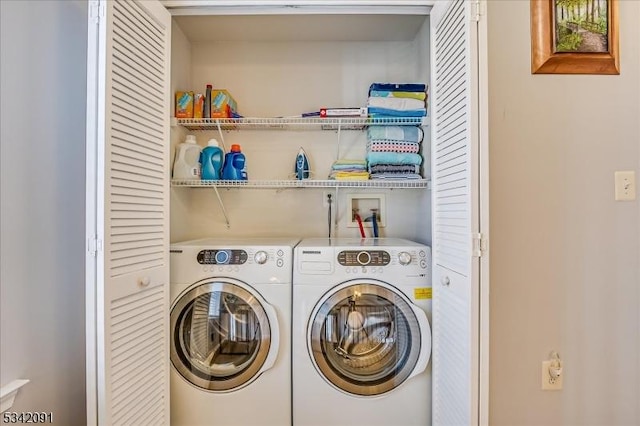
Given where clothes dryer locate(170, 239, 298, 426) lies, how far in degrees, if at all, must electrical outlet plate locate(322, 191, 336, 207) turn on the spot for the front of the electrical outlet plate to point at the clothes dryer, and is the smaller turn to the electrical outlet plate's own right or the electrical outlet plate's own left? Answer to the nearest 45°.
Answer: approximately 45° to the electrical outlet plate's own right

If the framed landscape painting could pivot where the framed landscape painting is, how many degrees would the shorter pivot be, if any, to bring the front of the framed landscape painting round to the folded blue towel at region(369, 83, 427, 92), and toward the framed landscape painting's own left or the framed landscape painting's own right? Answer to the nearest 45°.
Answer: approximately 90° to the framed landscape painting's own right

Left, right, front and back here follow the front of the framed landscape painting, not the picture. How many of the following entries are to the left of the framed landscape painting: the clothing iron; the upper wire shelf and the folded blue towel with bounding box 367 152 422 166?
0

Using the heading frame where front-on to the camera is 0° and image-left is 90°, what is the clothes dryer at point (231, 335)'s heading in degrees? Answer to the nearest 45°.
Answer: approximately 0°

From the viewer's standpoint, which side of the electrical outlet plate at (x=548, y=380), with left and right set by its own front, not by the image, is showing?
front

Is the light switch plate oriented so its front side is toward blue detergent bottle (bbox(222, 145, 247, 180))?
no

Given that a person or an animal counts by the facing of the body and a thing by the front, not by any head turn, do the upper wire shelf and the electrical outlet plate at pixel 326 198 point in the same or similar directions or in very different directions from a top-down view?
same or similar directions

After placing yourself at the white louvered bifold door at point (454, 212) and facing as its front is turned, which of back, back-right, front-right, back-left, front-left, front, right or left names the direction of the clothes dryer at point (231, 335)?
front-right

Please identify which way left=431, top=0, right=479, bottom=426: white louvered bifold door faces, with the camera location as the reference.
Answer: facing the viewer and to the left of the viewer

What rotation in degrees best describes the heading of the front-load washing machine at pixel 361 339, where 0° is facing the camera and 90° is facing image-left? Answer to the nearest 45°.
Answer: approximately 0°

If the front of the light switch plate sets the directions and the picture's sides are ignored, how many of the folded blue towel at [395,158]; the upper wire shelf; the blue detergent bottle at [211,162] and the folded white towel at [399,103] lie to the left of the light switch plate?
0

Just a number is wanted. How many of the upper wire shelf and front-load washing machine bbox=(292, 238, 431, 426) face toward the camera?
2

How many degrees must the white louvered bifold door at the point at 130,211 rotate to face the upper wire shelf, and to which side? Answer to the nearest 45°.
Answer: approximately 45° to its left

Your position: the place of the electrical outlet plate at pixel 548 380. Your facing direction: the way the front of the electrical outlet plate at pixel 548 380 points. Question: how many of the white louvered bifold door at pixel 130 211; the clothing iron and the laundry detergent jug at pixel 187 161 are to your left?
0

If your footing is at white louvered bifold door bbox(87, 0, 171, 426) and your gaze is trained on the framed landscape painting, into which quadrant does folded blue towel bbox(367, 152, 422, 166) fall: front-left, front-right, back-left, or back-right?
front-left

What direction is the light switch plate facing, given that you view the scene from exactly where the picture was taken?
facing the viewer
